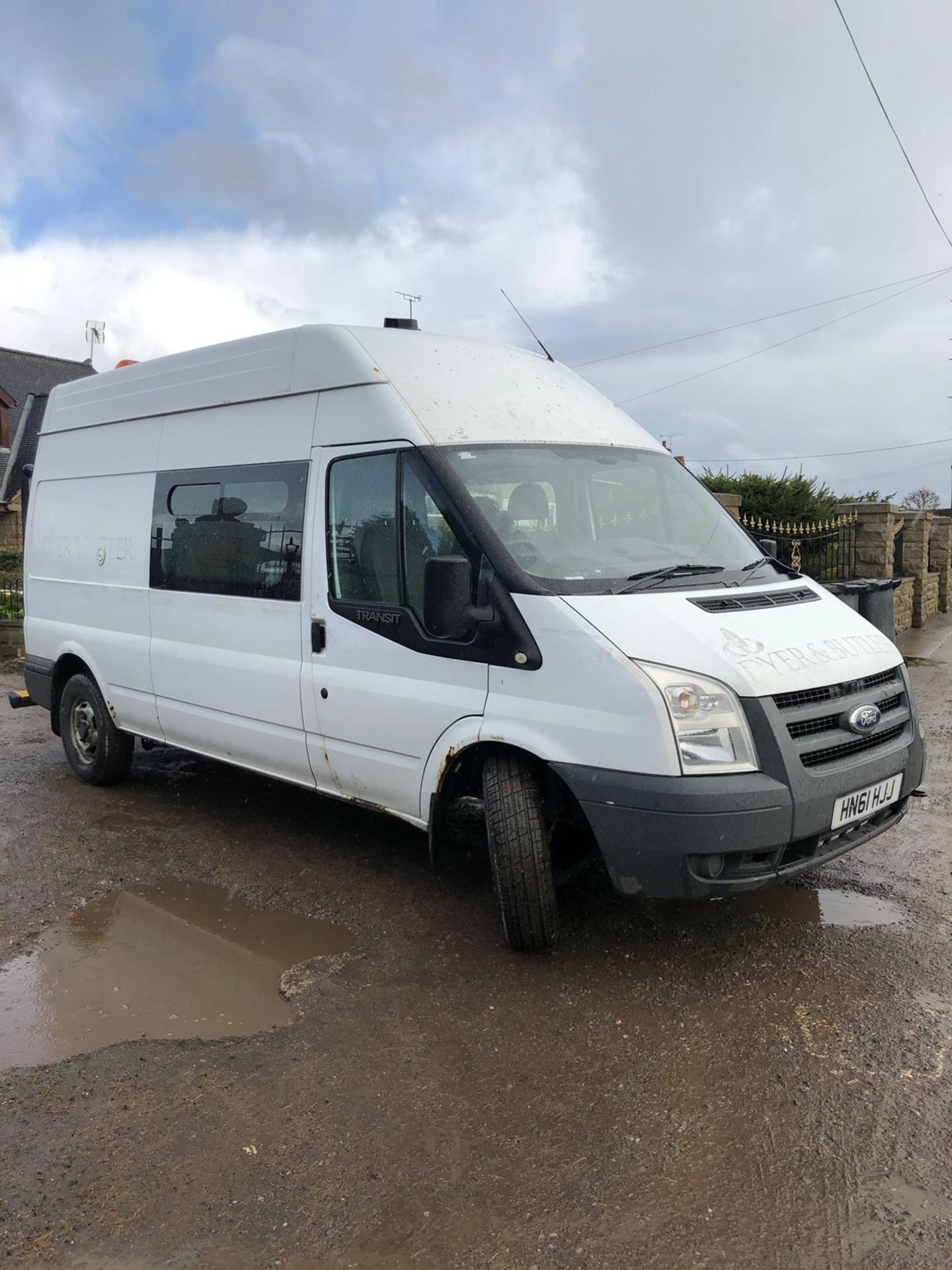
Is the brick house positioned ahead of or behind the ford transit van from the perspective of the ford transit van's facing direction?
behind

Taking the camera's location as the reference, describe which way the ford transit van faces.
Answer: facing the viewer and to the right of the viewer

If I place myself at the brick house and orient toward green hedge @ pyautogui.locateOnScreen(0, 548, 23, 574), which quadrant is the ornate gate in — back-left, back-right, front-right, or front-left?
front-left

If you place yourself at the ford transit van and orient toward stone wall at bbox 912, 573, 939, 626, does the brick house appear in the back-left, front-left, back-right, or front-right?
front-left

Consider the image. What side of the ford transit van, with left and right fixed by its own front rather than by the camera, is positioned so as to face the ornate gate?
left

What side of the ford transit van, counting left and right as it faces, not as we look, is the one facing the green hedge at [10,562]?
back

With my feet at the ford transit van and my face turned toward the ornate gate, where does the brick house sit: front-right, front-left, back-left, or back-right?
front-left
